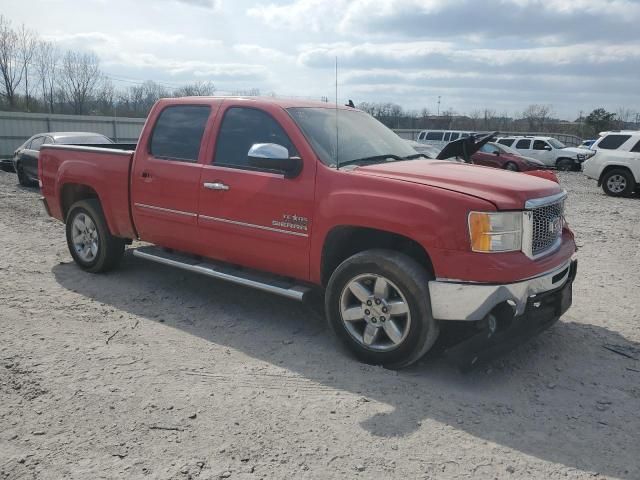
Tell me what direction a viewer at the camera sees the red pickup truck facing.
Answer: facing the viewer and to the right of the viewer

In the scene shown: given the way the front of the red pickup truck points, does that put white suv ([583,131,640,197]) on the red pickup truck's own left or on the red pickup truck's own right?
on the red pickup truck's own left

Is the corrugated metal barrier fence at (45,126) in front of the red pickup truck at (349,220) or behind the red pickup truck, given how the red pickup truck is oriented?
behind
